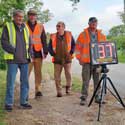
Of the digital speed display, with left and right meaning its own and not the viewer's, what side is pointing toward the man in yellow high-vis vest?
right

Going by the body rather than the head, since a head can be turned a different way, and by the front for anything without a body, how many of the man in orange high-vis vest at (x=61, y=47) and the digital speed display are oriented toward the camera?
2

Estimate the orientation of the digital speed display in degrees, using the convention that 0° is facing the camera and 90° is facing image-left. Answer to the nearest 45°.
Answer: approximately 0°

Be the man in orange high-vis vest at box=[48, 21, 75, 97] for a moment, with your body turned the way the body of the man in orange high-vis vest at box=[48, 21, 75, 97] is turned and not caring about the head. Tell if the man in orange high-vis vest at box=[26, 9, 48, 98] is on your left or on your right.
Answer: on your right

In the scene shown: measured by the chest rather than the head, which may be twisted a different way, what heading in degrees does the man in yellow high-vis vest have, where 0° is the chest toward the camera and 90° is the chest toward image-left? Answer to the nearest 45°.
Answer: approximately 315°

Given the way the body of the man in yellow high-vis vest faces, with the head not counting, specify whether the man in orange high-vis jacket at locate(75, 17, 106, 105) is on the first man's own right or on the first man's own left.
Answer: on the first man's own left

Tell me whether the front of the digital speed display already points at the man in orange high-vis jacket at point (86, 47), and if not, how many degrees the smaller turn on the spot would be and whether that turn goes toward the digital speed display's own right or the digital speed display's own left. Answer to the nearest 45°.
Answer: approximately 135° to the digital speed display's own right

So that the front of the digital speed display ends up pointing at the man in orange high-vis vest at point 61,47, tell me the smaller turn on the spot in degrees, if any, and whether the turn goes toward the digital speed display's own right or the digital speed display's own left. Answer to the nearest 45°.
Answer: approximately 135° to the digital speed display's own right

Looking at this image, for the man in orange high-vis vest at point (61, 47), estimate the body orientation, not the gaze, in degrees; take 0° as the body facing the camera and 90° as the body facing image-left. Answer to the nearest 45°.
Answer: approximately 0°
